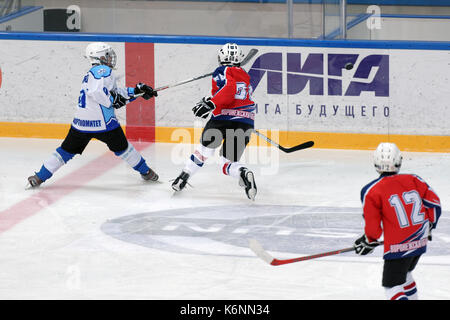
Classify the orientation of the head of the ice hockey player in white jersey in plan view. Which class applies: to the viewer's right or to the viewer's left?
to the viewer's right

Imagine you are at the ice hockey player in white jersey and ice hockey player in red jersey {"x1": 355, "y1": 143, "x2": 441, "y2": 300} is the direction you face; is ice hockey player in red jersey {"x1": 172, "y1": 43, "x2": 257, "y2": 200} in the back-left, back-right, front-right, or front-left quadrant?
front-left

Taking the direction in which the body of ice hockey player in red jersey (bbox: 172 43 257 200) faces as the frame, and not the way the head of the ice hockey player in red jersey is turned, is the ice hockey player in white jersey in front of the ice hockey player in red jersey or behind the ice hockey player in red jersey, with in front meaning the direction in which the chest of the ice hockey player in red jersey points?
in front

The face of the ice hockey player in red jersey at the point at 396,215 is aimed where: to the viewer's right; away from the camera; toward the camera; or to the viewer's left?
away from the camera

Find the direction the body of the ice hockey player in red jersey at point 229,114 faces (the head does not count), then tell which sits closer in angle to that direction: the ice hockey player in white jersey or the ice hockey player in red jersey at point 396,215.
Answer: the ice hockey player in white jersey

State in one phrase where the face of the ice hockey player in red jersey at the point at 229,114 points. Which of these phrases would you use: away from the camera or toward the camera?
away from the camera

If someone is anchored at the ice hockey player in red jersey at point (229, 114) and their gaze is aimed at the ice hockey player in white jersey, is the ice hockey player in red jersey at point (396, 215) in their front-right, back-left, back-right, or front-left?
back-left

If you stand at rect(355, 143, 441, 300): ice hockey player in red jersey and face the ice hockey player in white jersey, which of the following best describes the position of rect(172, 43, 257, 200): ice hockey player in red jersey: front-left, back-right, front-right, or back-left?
front-right

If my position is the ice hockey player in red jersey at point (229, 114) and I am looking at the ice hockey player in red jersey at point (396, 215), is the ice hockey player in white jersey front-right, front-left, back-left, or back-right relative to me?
back-right

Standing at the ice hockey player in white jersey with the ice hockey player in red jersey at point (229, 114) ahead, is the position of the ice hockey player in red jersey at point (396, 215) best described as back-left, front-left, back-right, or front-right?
front-right

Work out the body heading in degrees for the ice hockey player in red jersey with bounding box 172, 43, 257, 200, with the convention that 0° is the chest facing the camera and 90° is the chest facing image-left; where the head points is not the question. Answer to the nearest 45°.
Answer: approximately 135°

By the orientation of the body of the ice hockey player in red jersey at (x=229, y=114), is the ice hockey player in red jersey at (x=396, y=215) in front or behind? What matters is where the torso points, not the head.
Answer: behind
